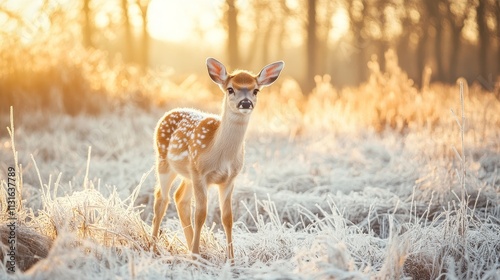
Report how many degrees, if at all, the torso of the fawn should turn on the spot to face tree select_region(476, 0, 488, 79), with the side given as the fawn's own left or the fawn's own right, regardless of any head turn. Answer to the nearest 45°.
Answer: approximately 90° to the fawn's own left

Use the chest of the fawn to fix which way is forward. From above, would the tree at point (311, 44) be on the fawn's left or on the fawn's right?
on the fawn's left

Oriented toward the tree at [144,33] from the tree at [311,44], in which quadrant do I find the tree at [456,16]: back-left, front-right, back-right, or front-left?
back-right

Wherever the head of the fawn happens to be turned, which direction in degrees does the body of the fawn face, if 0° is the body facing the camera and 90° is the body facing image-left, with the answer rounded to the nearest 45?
approximately 315°

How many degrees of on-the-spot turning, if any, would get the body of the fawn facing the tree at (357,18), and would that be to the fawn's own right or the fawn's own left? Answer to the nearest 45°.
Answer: approximately 135° to the fawn's own left

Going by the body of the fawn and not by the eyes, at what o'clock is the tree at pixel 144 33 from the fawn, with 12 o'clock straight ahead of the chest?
The tree is roughly at 7 o'clock from the fawn.

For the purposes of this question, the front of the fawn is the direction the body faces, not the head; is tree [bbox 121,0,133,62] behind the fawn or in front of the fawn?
behind

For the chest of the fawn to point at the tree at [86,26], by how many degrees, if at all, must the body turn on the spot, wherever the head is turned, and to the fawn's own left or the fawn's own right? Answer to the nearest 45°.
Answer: approximately 135° to the fawn's own left

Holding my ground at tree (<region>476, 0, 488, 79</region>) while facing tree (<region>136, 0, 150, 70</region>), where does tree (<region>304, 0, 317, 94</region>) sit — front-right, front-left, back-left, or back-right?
front-left
